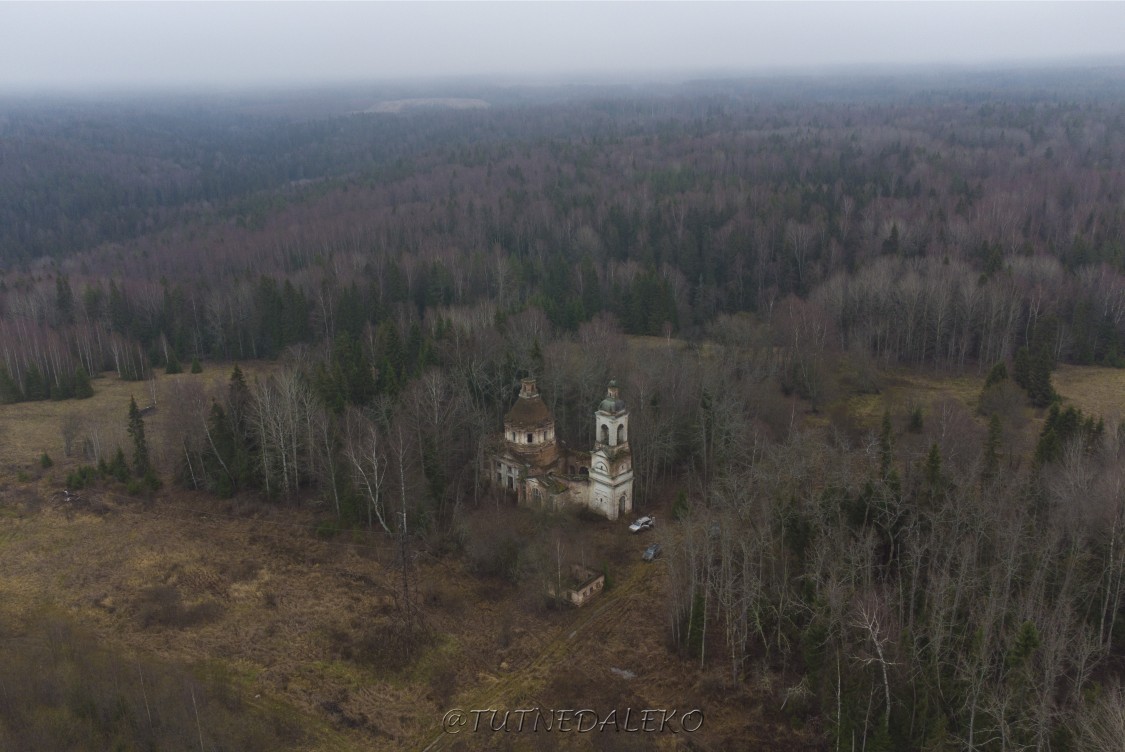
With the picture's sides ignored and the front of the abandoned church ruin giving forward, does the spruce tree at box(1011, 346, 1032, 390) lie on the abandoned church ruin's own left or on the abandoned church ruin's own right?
on the abandoned church ruin's own left

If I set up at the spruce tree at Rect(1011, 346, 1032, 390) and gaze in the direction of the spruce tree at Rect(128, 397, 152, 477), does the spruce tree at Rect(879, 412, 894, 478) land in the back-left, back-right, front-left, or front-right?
front-left

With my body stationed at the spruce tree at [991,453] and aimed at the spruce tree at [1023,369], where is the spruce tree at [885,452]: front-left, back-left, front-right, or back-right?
back-left

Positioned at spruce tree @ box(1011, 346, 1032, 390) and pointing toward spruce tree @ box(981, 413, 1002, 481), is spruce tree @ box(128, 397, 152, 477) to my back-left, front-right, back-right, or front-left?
front-right

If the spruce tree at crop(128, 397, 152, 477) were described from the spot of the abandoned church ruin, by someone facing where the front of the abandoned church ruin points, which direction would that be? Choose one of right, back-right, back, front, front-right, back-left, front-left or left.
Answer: back-right

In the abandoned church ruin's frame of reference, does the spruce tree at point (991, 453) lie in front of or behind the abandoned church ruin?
in front

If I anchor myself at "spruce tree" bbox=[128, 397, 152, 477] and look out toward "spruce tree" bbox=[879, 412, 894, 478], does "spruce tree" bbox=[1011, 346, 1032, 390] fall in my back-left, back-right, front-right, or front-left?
front-left

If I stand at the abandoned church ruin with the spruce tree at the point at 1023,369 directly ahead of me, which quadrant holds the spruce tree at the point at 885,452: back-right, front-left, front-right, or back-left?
front-right

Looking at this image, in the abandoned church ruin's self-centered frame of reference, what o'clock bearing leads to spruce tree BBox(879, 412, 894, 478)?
The spruce tree is roughly at 11 o'clock from the abandoned church ruin.

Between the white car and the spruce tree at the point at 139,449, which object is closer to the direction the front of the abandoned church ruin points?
the white car

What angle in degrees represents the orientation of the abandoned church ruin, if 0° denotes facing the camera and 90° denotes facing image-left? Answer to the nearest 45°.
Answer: approximately 315°
